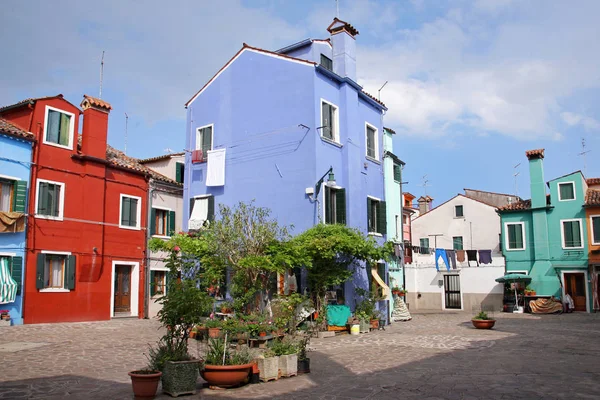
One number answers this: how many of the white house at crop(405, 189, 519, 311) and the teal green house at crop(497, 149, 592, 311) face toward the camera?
2

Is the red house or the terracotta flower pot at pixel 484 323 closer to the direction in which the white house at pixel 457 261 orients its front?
the terracotta flower pot

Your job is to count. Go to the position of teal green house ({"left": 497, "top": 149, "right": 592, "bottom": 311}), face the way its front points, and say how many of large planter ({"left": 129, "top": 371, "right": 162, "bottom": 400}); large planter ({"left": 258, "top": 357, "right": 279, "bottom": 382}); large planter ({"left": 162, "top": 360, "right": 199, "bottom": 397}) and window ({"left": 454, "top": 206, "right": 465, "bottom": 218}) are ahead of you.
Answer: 3

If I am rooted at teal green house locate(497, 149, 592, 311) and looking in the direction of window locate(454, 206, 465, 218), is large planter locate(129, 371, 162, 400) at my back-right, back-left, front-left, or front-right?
back-left

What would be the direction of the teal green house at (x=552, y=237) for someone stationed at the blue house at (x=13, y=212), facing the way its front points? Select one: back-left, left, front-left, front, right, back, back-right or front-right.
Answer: front-left

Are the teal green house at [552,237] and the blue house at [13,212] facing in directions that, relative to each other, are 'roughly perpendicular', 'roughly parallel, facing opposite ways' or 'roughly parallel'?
roughly perpendicular

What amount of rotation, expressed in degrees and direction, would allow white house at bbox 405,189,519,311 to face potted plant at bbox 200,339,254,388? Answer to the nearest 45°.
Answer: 0° — it already faces it

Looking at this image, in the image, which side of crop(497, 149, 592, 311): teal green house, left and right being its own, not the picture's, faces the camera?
front

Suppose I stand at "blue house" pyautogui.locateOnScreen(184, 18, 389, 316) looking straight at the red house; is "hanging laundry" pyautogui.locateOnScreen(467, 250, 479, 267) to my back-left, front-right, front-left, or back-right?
back-right

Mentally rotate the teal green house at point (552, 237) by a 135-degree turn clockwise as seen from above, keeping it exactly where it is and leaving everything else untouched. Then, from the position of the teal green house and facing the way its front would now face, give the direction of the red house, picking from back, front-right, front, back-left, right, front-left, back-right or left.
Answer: left

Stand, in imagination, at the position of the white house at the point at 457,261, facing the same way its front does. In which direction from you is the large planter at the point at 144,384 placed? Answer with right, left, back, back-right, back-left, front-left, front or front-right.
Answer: front

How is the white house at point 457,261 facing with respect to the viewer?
toward the camera

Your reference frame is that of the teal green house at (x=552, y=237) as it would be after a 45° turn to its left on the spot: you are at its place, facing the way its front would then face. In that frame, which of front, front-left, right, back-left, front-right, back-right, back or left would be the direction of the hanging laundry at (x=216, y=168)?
right

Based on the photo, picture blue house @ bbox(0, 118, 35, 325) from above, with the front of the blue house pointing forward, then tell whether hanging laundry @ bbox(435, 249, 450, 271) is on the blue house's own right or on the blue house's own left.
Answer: on the blue house's own left

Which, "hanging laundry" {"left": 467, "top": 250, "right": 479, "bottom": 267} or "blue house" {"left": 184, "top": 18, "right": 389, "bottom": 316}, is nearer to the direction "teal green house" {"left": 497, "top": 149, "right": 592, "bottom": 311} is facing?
the blue house

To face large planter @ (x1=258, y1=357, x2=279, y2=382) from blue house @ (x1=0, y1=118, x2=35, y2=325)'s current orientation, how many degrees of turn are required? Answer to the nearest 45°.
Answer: approximately 45° to its right

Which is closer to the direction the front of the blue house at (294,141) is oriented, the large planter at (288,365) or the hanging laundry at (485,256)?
the large planter
